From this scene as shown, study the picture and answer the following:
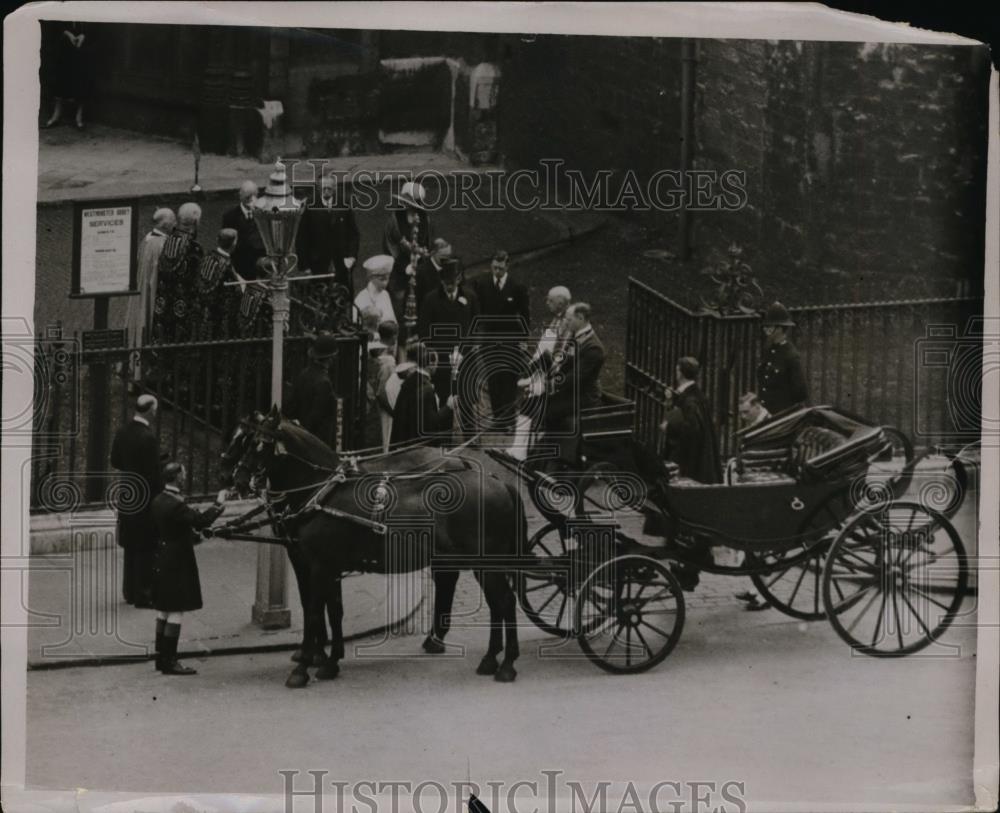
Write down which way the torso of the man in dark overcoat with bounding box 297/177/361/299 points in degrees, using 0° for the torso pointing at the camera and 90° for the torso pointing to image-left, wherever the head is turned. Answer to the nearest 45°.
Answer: approximately 0°

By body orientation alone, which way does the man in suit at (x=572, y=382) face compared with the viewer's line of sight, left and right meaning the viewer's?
facing to the left of the viewer

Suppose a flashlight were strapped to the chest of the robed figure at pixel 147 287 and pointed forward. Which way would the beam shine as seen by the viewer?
to the viewer's right

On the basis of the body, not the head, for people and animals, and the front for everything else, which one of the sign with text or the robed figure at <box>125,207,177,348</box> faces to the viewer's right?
the robed figure

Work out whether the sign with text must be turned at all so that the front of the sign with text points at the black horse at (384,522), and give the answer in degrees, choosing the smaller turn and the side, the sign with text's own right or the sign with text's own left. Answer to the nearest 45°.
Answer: approximately 90° to the sign with text's own left

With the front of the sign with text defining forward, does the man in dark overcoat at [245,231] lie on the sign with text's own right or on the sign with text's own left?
on the sign with text's own left

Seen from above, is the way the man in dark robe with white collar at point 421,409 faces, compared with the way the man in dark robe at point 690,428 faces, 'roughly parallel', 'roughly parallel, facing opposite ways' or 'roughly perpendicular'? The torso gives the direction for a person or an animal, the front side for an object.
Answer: roughly perpendicular
